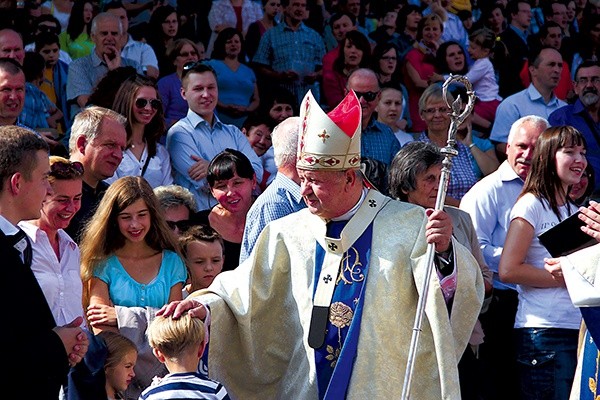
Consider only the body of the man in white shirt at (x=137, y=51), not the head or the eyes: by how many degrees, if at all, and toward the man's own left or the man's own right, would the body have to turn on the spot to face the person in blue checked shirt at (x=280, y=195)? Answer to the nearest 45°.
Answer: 0° — they already face them

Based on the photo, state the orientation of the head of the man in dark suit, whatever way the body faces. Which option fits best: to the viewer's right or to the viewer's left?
to the viewer's right

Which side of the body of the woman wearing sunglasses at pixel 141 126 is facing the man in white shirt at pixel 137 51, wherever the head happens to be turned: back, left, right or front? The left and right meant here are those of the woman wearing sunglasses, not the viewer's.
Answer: back

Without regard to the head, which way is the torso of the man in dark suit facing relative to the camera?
to the viewer's right

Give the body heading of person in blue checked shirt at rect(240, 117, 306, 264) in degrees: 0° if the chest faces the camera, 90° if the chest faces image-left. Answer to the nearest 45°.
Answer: approximately 225°

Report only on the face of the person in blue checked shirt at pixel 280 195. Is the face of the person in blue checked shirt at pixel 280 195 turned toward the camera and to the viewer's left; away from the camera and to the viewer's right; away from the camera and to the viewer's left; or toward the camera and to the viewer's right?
away from the camera and to the viewer's right

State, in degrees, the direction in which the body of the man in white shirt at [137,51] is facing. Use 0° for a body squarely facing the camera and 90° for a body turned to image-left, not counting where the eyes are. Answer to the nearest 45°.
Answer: approximately 0°

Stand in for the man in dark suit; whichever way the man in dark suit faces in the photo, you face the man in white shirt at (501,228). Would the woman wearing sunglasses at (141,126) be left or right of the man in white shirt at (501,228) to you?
left

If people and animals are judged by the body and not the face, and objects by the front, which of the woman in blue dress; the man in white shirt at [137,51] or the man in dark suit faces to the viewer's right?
the man in dark suit
